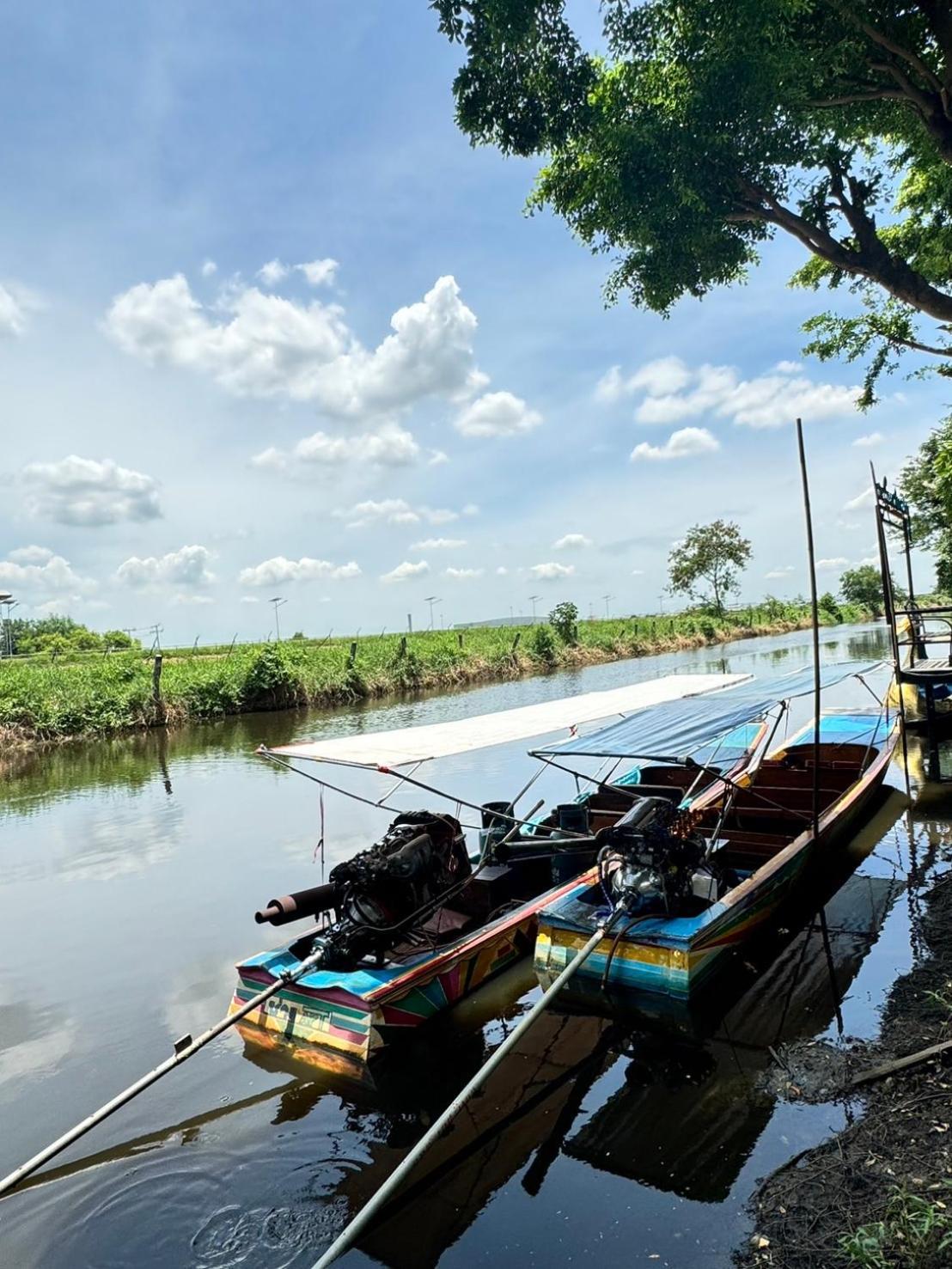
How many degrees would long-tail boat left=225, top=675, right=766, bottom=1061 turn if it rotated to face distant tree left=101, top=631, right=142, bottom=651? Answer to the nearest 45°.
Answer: approximately 90° to its left

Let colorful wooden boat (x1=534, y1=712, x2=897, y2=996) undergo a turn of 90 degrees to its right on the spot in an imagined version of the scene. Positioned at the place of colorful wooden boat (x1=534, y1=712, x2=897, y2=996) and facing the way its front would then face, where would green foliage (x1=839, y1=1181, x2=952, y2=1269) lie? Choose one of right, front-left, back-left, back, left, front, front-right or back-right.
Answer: front-right

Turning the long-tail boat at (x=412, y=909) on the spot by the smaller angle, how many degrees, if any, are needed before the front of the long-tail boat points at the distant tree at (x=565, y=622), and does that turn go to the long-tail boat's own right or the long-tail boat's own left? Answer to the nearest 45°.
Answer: approximately 45° to the long-tail boat's own left

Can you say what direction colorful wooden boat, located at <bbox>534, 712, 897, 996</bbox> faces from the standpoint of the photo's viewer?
facing away from the viewer and to the right of the viewer

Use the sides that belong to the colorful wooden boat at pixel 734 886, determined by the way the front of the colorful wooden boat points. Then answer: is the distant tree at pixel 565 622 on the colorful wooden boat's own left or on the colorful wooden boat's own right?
on the colorful wooden boat's own left

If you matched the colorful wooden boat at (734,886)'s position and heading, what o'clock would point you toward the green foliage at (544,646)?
The green foliage is roughly at 10 o'clock from the colorful wooden boat.

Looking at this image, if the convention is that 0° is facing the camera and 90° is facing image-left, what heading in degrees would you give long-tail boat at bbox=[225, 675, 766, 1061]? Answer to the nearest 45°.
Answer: approximately 225°

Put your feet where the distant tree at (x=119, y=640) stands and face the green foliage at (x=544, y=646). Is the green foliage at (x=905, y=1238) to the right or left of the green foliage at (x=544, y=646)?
right

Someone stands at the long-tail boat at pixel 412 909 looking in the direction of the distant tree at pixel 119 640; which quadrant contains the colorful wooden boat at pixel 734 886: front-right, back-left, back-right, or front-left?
back-right
